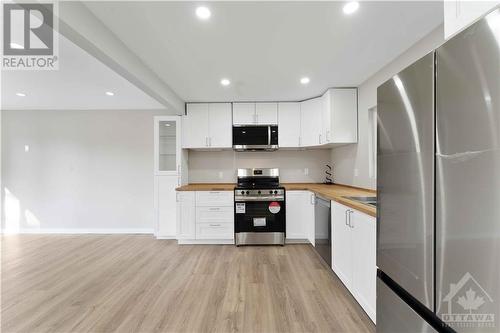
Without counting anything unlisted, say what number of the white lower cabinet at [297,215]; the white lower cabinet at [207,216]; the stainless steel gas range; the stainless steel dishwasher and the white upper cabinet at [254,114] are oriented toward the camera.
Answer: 4

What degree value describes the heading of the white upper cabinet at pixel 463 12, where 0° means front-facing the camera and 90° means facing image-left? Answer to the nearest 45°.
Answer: approximately 45°

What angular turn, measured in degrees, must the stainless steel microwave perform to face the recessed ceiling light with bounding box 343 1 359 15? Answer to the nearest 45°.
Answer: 0° — it already faces it

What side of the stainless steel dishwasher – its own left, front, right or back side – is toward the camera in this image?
left

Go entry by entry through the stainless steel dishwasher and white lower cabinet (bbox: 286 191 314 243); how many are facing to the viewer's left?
1
